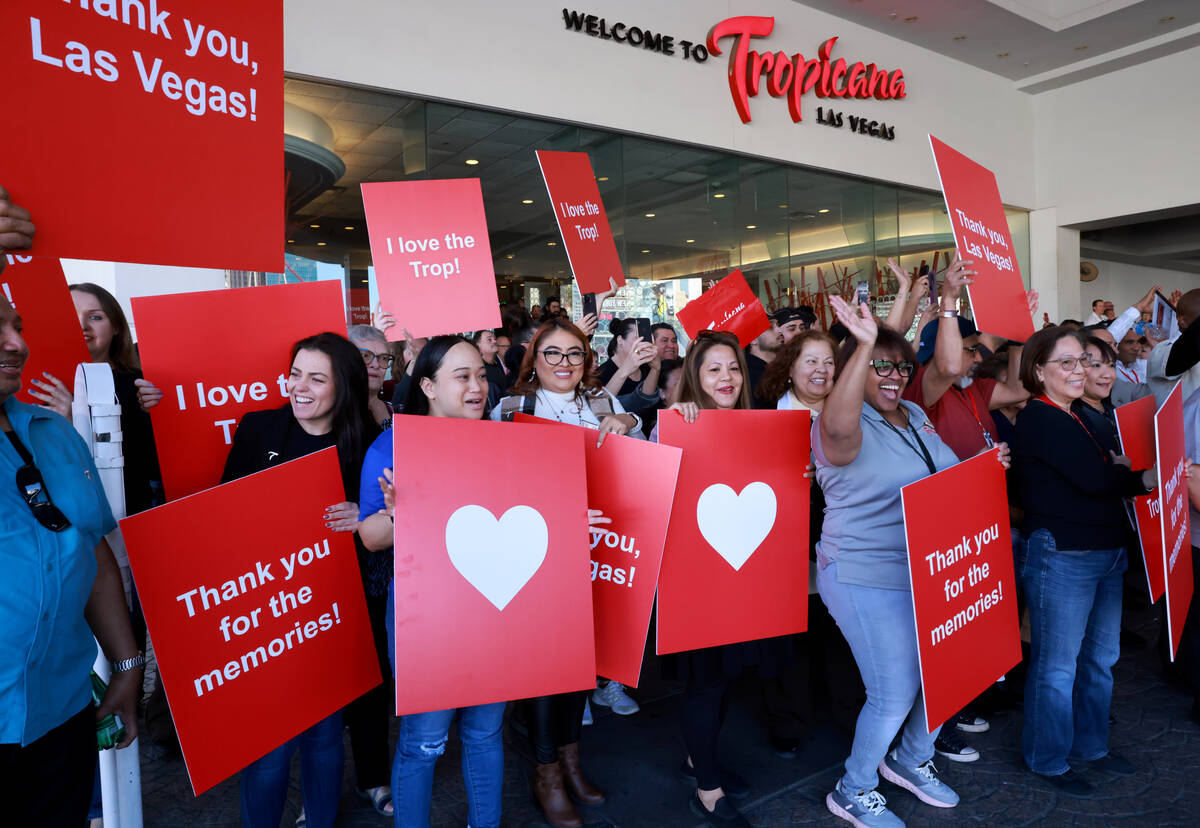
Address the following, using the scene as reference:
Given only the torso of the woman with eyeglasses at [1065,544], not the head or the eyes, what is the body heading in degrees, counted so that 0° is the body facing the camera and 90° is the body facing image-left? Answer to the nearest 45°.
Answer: approximately 315°

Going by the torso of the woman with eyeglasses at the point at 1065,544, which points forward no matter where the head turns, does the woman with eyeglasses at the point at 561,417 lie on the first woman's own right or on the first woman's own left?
on the first woman's own right

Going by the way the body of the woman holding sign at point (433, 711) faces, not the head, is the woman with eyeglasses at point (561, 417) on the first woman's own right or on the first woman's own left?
on the first woman's own left

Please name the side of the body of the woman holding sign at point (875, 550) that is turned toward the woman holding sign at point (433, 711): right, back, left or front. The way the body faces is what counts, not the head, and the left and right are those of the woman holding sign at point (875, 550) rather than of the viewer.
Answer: right

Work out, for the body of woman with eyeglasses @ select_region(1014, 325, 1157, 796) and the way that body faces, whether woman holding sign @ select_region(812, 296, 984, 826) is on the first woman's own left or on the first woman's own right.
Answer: on the first woman's own right

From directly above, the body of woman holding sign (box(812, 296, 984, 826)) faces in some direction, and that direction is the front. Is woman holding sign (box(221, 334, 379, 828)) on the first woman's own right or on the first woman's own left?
on the first woman's own right

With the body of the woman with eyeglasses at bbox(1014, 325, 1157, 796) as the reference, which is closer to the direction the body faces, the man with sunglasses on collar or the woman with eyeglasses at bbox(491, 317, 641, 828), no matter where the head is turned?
the man with sunglasses on collar

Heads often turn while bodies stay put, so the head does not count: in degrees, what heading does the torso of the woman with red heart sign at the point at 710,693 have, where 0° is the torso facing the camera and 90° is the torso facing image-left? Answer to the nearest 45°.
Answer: approximately 315°

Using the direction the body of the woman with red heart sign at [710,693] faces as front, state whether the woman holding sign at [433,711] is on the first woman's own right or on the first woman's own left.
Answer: on the first woman's own right

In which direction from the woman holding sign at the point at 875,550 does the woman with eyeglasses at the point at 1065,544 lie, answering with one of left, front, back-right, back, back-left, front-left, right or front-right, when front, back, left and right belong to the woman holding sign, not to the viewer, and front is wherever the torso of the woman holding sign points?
left

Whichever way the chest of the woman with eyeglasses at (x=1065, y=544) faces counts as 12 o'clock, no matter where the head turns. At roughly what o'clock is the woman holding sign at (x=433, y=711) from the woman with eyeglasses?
The woman holding sign is roughly at 3 o'clock from the woman with eyeglasses.

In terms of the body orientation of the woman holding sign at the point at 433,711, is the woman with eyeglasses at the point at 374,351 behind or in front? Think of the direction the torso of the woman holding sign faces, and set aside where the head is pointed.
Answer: behind

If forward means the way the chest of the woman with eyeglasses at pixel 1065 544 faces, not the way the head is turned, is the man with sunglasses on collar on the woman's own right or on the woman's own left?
on the woman's own right

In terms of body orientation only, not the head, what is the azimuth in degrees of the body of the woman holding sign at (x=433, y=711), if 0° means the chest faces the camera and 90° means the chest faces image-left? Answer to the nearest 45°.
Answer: approximately 315°

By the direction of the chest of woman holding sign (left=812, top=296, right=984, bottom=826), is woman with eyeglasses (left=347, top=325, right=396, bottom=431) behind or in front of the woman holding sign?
behind
